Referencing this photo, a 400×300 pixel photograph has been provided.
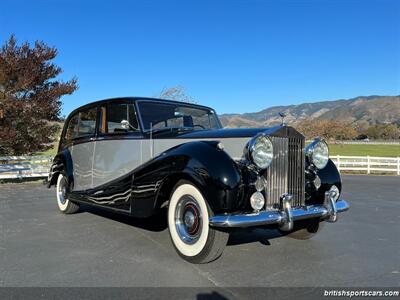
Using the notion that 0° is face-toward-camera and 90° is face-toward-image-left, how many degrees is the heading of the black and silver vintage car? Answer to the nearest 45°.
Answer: approximately 315°

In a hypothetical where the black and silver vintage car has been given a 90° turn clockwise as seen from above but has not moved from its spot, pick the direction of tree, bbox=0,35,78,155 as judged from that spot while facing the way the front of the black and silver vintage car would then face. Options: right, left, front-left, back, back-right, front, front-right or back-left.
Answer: right
